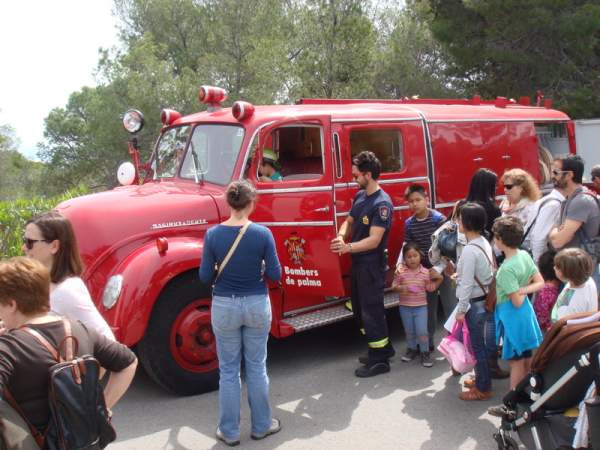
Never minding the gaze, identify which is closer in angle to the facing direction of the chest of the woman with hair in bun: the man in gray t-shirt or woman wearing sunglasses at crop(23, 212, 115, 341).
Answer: the man in gray t-shirt

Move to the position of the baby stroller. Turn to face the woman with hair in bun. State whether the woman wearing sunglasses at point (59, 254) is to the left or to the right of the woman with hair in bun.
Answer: left

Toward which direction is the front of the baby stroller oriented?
to the viewer's left

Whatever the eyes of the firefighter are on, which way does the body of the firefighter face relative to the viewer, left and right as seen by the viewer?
facing to the left of the viewer

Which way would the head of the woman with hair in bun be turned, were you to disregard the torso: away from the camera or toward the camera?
away from the camera

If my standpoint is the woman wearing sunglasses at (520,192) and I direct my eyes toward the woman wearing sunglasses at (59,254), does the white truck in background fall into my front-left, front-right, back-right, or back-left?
back-right

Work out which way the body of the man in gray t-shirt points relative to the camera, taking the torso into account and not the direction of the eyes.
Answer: to the viewer's left

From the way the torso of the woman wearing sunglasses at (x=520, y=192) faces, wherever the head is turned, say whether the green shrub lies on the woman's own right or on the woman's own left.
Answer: on the woman's own right

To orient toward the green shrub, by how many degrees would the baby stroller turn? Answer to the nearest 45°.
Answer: approximately 45° to its right
